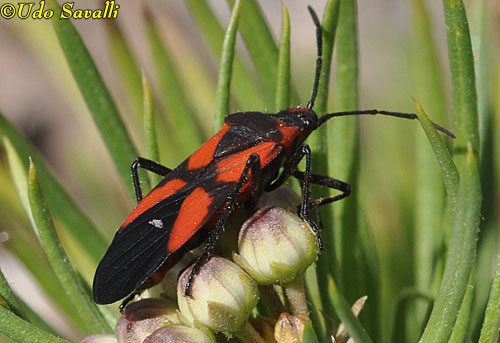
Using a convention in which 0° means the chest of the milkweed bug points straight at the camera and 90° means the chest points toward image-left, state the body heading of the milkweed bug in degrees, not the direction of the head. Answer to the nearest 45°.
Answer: approximately 225°

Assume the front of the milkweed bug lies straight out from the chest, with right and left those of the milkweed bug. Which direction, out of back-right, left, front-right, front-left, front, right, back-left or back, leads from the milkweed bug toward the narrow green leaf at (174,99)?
front-left

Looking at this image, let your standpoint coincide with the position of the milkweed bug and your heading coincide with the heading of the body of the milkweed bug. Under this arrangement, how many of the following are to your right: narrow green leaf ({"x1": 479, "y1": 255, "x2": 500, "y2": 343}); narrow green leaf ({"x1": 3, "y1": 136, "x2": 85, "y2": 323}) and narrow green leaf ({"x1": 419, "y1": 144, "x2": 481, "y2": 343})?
2

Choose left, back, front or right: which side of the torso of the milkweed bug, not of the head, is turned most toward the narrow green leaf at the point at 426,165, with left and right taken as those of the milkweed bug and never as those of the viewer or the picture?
front

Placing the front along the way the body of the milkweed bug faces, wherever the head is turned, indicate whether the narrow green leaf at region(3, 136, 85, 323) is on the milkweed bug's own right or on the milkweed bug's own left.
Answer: on the milkweed bug's own left

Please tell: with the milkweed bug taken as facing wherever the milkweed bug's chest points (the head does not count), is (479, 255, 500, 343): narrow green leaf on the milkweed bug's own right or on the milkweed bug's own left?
on the milkweed bug's own right

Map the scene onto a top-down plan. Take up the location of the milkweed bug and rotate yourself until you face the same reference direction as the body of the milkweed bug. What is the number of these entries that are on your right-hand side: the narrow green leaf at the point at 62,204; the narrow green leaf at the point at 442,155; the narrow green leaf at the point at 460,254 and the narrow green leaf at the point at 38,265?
2

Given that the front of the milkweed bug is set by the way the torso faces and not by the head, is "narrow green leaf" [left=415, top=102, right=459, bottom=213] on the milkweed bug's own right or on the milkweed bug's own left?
on the milkweed bug's own right
